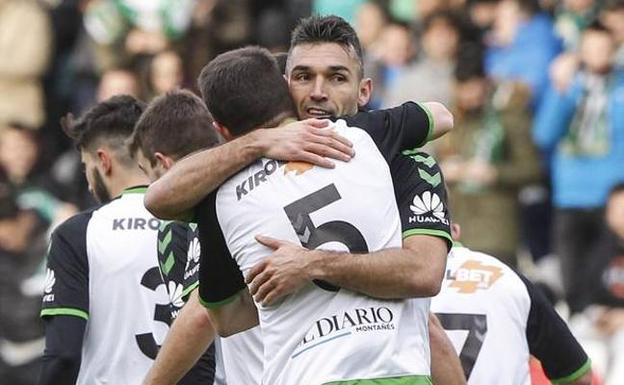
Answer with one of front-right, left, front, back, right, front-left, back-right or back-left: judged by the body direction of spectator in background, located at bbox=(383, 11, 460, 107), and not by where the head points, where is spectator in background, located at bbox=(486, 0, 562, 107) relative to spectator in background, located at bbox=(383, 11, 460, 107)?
left

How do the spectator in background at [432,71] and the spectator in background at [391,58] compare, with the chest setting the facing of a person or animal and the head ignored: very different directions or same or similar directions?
same or similar directions

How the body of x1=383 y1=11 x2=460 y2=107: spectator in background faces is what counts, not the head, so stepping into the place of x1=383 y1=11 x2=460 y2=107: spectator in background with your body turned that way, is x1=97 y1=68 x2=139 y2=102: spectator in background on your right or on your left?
on your right

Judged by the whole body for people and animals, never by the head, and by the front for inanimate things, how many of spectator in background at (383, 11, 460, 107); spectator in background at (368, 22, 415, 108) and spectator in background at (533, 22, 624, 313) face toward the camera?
3

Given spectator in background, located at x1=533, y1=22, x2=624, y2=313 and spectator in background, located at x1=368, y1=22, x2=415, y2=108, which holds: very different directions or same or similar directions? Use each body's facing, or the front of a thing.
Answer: same or similar directions

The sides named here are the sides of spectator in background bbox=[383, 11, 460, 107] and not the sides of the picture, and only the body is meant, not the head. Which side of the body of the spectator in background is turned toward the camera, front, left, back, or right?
front

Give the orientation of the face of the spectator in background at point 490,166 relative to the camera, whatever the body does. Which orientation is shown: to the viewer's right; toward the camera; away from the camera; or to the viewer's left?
toward the camera

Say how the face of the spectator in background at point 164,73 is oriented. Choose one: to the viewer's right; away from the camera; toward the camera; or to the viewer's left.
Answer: toward the camera

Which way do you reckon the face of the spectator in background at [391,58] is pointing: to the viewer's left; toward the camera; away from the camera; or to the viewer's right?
toward the camera

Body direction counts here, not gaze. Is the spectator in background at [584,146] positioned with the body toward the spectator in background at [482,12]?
no

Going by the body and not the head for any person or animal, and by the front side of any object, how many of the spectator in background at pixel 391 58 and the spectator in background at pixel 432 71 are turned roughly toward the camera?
2

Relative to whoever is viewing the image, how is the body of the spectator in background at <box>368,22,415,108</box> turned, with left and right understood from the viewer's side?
facing the viewer

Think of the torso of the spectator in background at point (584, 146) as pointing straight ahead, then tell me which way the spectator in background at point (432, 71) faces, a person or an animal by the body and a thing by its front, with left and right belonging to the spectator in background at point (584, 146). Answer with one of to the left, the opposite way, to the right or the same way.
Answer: the same way
